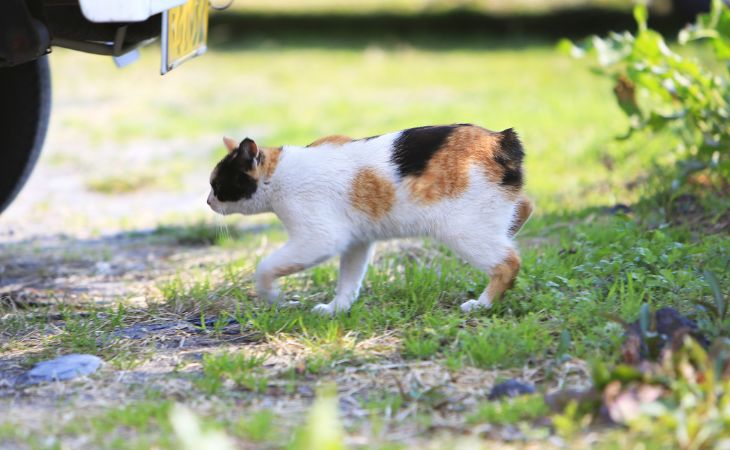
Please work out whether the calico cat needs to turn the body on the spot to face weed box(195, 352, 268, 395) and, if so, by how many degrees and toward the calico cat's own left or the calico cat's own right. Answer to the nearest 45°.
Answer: approximately 45° to the calico cat's own left

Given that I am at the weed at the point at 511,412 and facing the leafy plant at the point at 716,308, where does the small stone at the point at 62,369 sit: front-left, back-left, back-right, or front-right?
back-left

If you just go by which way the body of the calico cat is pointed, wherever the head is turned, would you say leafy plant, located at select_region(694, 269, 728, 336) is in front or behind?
behind

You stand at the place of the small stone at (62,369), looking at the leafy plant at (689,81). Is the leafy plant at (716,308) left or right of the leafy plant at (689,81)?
right

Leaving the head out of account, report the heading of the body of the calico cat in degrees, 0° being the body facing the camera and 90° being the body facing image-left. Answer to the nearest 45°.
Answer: approximately 90°

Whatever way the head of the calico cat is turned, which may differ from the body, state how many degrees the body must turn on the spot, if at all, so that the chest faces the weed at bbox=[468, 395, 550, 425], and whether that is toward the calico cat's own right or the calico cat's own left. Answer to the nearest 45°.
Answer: approximately 90° to the calico cat's own left

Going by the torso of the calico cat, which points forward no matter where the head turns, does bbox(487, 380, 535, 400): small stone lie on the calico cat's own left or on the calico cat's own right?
on the calico cat's own left

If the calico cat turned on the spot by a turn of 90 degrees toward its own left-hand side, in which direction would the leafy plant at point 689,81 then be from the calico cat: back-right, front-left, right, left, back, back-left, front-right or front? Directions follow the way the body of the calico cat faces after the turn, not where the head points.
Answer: back-left

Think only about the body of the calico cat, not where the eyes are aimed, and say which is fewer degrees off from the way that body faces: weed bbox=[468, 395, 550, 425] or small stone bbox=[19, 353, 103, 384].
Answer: the small stone

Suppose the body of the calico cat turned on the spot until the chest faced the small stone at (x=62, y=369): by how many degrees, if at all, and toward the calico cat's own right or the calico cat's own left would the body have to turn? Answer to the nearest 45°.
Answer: approximately 45° to the calico cat's own left
